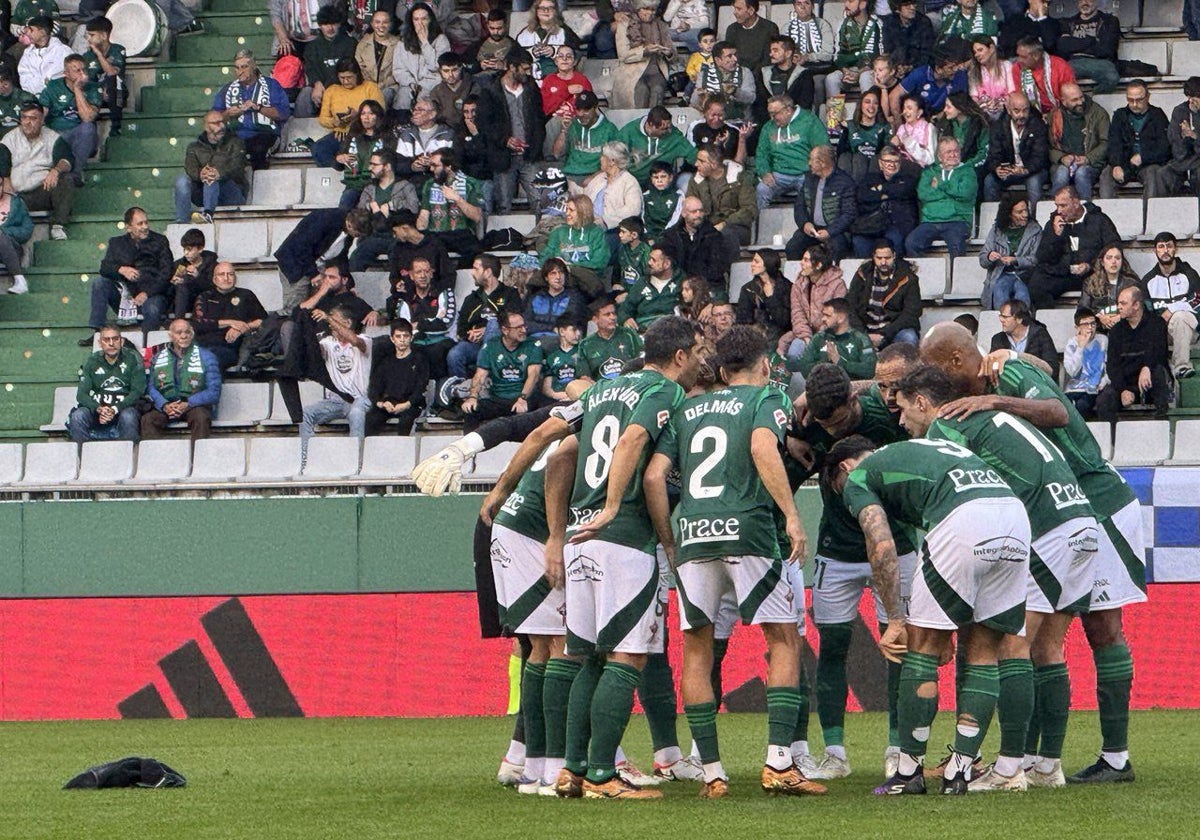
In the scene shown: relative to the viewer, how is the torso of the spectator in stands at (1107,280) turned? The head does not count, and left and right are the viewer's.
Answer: facing the viewer

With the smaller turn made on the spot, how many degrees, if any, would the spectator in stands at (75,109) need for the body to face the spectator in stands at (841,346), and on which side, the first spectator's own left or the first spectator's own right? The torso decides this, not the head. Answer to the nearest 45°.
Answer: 0° — they already face them

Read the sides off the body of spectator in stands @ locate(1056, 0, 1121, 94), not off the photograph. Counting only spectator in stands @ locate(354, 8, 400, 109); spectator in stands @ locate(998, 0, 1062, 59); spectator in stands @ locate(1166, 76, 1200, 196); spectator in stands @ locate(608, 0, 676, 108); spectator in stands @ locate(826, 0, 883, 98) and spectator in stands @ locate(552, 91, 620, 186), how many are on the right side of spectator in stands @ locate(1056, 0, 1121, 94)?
5

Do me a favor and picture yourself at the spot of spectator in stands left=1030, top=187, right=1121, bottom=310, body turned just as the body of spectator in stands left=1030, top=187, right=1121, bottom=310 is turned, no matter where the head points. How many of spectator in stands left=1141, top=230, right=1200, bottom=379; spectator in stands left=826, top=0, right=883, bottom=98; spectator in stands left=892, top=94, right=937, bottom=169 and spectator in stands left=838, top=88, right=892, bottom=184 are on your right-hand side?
3

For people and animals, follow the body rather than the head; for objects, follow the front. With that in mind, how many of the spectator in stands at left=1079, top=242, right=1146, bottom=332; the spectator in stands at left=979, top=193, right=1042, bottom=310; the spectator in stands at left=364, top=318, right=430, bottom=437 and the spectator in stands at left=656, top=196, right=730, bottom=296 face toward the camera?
4

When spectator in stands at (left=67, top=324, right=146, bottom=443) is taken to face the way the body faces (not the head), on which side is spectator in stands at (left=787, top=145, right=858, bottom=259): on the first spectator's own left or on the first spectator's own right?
on the first spectator's own left

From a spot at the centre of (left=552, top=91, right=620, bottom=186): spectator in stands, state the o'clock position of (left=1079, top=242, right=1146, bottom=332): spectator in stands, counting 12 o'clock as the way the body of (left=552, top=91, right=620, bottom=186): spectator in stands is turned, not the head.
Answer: (left=1079, top=242, right=1146, bottom=332): spectator in stands is roughly at 10 o'clock from (left=552, top=91, right=620, bottom=186): spectator in stands.

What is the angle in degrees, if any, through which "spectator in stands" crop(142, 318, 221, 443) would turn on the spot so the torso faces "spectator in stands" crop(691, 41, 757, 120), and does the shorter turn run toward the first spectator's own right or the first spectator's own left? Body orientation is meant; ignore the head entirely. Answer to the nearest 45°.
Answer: approximately 90° to the first spectator's own left

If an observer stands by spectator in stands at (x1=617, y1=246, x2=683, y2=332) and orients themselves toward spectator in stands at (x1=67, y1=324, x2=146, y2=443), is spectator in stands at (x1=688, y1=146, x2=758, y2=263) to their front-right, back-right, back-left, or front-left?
back-right

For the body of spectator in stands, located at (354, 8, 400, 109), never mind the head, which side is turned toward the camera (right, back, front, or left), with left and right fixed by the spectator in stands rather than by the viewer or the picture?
front

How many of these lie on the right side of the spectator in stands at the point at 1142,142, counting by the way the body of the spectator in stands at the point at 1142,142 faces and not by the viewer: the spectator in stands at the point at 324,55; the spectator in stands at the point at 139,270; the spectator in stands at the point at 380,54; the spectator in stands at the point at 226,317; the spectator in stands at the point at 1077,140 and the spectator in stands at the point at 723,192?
6

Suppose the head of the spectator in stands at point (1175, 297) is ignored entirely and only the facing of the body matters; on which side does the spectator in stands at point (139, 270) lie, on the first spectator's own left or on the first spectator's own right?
on the first spectator's own right

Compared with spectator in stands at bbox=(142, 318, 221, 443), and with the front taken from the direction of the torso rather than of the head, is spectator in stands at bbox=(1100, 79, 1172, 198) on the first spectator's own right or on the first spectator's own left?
on the first spectator's own left

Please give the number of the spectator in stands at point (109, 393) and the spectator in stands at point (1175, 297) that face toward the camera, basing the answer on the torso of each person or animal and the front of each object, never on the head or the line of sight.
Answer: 2

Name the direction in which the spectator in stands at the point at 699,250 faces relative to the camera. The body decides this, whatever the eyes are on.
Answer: toward the camera

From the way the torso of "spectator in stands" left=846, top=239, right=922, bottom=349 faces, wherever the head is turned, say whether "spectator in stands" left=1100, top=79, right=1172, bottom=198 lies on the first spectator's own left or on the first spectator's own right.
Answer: on the first spectator's own left
